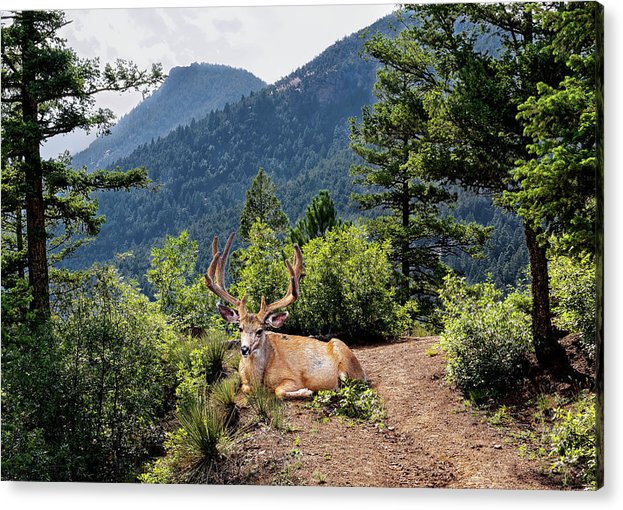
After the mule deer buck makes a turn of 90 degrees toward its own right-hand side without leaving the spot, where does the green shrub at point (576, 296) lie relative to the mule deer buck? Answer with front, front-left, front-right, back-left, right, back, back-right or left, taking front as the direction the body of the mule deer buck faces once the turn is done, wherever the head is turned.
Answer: back-right

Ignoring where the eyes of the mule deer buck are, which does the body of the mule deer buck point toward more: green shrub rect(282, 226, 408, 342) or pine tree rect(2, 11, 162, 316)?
the pine tree

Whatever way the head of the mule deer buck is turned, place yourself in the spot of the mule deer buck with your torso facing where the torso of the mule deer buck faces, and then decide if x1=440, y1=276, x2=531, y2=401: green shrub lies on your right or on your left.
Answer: on your left

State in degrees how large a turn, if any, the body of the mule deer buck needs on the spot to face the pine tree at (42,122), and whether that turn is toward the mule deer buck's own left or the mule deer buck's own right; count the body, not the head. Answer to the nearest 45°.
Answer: approximately 45° to the mule deer buck's own right

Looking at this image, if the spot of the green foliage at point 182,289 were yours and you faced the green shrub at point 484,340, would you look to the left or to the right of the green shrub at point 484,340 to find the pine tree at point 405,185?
left

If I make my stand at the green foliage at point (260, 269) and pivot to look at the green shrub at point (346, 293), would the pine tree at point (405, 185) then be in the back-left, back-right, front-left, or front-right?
front-left

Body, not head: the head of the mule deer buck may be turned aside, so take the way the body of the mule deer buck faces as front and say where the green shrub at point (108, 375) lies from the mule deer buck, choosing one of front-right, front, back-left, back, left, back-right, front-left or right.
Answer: front-right

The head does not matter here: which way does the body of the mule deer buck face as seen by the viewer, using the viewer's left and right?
facing the viewer and to the left of the viewer

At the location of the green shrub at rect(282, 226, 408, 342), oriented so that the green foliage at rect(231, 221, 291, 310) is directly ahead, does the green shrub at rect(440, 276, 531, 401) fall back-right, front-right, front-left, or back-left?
back-left

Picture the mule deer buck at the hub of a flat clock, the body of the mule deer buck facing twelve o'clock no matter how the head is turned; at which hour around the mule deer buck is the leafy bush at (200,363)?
The leafy bush is roughly at 2 o'clock from the mule deer buck.

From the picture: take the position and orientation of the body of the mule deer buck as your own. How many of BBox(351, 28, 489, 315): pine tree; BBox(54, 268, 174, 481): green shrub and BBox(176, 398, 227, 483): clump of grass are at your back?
1
